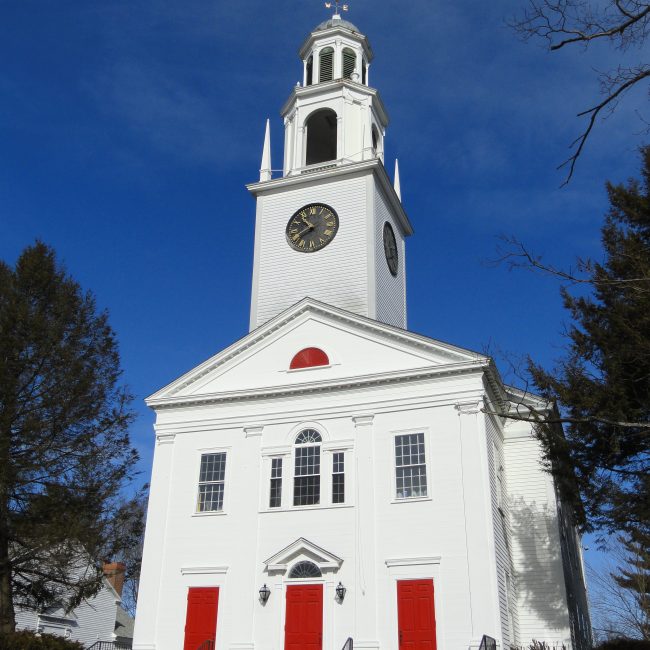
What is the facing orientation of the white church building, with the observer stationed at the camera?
facing the viewer

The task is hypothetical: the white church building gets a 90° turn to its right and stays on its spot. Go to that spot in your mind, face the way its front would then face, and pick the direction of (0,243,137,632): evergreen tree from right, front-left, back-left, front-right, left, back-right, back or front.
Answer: front

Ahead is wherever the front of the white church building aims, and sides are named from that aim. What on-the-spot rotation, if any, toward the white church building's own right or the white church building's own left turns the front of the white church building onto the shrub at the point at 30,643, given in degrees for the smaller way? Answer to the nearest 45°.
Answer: approximately 45° to the white church building's own right

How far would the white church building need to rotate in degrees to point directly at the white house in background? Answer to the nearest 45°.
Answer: approximately 135° to its right

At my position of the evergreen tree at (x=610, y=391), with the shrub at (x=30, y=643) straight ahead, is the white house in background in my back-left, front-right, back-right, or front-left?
front-right

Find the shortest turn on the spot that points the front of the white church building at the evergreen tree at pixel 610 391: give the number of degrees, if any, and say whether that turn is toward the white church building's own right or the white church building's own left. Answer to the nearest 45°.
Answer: approximately 45° to the white church building's own left

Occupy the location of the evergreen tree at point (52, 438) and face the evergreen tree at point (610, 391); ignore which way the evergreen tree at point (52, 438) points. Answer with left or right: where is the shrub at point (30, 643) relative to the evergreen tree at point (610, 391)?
right
